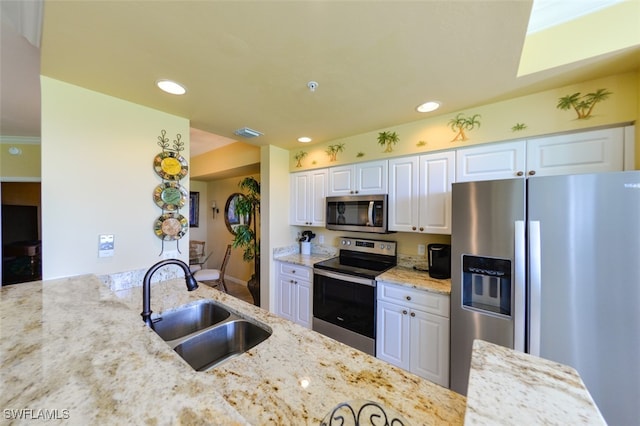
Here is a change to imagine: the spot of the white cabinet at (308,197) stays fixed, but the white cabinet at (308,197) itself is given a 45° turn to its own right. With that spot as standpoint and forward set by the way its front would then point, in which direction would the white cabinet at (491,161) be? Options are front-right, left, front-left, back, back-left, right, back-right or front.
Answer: back-left

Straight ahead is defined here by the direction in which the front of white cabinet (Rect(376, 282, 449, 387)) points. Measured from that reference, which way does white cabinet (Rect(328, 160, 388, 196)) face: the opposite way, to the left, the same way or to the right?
the same way

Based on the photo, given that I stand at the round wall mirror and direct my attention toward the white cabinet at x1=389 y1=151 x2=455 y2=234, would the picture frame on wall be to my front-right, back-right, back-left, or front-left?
back-right

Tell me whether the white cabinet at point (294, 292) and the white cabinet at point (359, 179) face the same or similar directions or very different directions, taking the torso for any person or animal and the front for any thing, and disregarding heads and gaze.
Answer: same or similar directions

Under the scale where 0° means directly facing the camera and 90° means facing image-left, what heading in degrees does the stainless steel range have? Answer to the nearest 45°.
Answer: approximately 45°

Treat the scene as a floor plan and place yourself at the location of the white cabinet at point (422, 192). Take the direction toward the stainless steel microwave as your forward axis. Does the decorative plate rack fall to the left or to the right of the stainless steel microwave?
left

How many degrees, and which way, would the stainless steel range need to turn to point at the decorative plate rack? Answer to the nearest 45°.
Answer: approximately 45° to its right

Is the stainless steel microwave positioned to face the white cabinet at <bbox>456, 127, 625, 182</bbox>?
no

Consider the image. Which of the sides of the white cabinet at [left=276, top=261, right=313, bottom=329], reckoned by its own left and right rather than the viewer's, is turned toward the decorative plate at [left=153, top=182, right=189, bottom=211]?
front

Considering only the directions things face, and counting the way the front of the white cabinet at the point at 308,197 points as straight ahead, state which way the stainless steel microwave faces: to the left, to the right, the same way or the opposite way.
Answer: the same way

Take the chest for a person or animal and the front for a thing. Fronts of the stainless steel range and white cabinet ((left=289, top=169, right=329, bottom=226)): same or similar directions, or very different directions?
same or similar directions

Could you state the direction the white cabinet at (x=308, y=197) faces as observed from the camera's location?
facing the viewer and to the left of the viewer

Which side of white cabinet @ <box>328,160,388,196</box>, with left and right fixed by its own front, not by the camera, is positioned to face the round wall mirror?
right

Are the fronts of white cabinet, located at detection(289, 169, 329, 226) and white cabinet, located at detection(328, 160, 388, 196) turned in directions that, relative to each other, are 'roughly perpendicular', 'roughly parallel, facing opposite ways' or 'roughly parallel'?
roughly parallel
